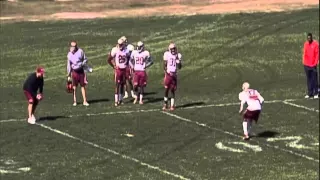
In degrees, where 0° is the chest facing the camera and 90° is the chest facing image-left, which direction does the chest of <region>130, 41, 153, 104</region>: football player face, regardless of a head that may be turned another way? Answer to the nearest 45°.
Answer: approximately 0°

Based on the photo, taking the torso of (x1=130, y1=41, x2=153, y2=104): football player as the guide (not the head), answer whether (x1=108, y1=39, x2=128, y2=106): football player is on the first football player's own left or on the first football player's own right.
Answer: on the first football player's own right

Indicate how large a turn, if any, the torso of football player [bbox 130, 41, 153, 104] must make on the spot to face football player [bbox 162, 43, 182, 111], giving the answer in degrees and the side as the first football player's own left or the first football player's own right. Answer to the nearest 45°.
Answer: approximately 45° to the first football player's own left

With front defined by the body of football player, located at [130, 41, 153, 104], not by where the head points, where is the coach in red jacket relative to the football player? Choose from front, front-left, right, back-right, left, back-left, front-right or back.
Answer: left
